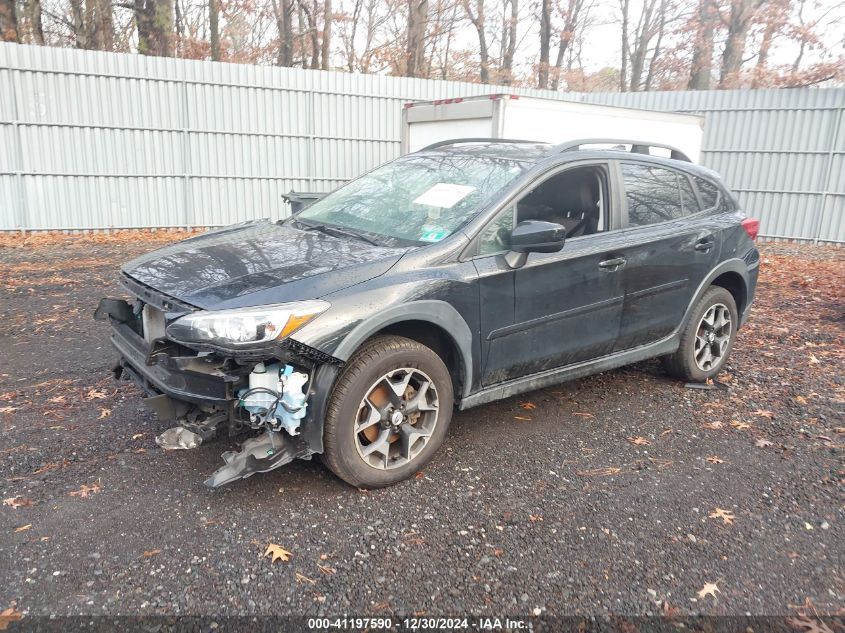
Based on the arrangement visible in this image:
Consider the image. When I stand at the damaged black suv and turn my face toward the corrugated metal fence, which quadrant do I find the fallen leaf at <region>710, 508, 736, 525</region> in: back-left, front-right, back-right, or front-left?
back-right

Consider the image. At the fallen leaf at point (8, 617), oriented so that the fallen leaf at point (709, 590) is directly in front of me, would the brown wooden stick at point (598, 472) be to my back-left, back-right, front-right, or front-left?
front-left

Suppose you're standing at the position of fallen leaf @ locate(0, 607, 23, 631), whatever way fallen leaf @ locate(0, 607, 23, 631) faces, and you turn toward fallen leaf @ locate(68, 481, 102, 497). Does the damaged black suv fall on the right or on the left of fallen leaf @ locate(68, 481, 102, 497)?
right

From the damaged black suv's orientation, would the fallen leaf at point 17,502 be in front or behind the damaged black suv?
in front

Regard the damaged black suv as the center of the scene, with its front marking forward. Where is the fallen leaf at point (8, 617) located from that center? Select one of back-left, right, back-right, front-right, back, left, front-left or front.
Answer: front

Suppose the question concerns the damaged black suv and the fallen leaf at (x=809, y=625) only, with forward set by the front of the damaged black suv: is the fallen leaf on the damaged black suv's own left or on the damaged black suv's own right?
on the damaged black suv's own left

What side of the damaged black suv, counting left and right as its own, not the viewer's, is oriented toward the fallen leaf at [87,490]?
front

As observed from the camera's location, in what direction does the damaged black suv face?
facing the viewer and to the left of the viewer

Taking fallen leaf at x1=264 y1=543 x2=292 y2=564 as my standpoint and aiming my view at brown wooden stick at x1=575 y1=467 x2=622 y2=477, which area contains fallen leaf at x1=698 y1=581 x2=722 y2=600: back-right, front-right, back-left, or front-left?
front-right

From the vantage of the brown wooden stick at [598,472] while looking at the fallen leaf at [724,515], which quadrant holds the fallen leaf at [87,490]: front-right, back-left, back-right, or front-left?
back-right

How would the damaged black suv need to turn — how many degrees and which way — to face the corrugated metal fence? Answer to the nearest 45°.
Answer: approximately 135° to its right

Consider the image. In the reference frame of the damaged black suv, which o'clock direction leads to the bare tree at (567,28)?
The bare tree is roughly at 5 o'clock from the damaged black suv.

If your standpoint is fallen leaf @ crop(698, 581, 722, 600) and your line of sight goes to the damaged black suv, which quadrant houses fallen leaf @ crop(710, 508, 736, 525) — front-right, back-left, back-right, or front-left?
front-right

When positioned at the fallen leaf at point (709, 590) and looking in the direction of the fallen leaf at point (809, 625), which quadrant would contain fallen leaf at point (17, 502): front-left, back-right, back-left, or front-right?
back-right
